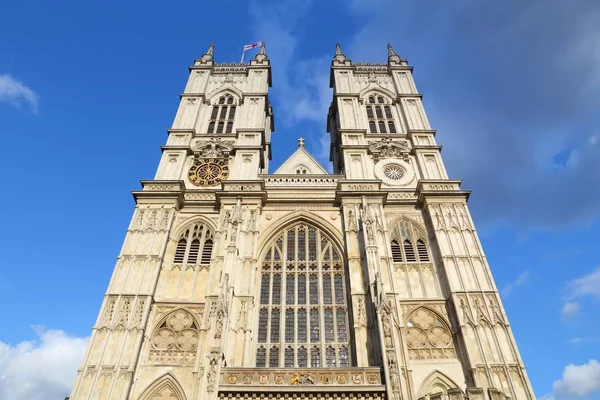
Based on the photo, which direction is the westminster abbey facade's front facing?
toward the camera
